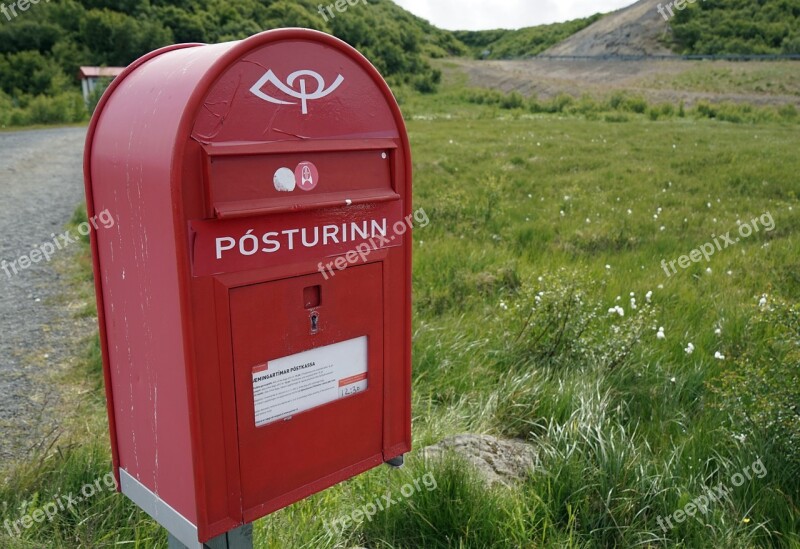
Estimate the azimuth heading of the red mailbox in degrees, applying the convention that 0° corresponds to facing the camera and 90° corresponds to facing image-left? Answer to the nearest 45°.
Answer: approximately 315°

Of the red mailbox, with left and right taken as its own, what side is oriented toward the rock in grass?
left
